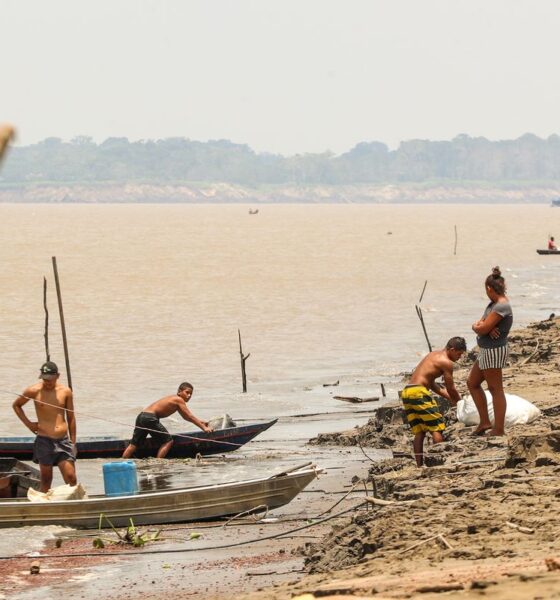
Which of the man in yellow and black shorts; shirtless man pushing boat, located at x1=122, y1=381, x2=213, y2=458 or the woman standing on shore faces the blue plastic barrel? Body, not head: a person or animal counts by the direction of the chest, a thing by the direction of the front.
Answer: the woman standing on shore

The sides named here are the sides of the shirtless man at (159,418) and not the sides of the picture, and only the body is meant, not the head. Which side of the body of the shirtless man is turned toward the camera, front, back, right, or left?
right

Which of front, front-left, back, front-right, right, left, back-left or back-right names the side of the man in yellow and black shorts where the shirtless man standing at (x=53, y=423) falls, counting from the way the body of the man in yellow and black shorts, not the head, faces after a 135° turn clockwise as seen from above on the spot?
front-right

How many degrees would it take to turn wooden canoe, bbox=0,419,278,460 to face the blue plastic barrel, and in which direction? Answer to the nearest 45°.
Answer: approximately 90° to its right

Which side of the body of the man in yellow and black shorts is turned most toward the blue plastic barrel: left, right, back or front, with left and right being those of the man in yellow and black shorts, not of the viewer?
back

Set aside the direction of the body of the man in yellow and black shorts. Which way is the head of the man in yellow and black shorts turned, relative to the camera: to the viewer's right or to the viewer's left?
to the viewer's right

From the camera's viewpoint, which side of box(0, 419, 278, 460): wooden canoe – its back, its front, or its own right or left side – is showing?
right

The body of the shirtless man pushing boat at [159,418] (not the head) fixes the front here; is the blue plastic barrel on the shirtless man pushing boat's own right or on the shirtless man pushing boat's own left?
on the shirtless man pushing boat's own right

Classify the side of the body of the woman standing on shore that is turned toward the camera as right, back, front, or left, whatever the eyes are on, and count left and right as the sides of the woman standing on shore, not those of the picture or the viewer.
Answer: left

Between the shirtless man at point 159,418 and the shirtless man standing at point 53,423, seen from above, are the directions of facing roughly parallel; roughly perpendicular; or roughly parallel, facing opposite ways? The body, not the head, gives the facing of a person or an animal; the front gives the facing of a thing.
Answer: roughly perpendicular

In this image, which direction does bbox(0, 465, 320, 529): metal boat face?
to the viewer's right

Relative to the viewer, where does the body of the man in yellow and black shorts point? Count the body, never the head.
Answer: to the viewer's right
